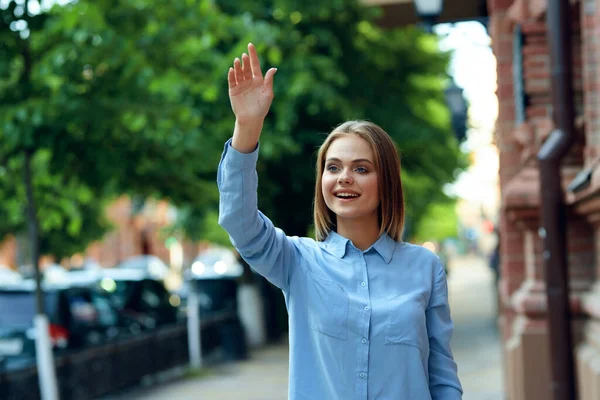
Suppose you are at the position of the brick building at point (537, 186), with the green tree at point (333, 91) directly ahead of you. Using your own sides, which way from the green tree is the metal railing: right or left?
left

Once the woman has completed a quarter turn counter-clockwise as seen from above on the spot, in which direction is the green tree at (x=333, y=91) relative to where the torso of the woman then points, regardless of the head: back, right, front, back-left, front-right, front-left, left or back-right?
left

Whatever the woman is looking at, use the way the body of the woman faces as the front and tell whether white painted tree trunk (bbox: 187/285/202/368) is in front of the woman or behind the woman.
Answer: behind

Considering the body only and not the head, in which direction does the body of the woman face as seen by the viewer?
toward the camera

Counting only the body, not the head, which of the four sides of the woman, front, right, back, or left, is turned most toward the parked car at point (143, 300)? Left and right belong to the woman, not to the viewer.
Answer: back

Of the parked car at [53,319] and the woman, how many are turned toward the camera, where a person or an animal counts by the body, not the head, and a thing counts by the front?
1
